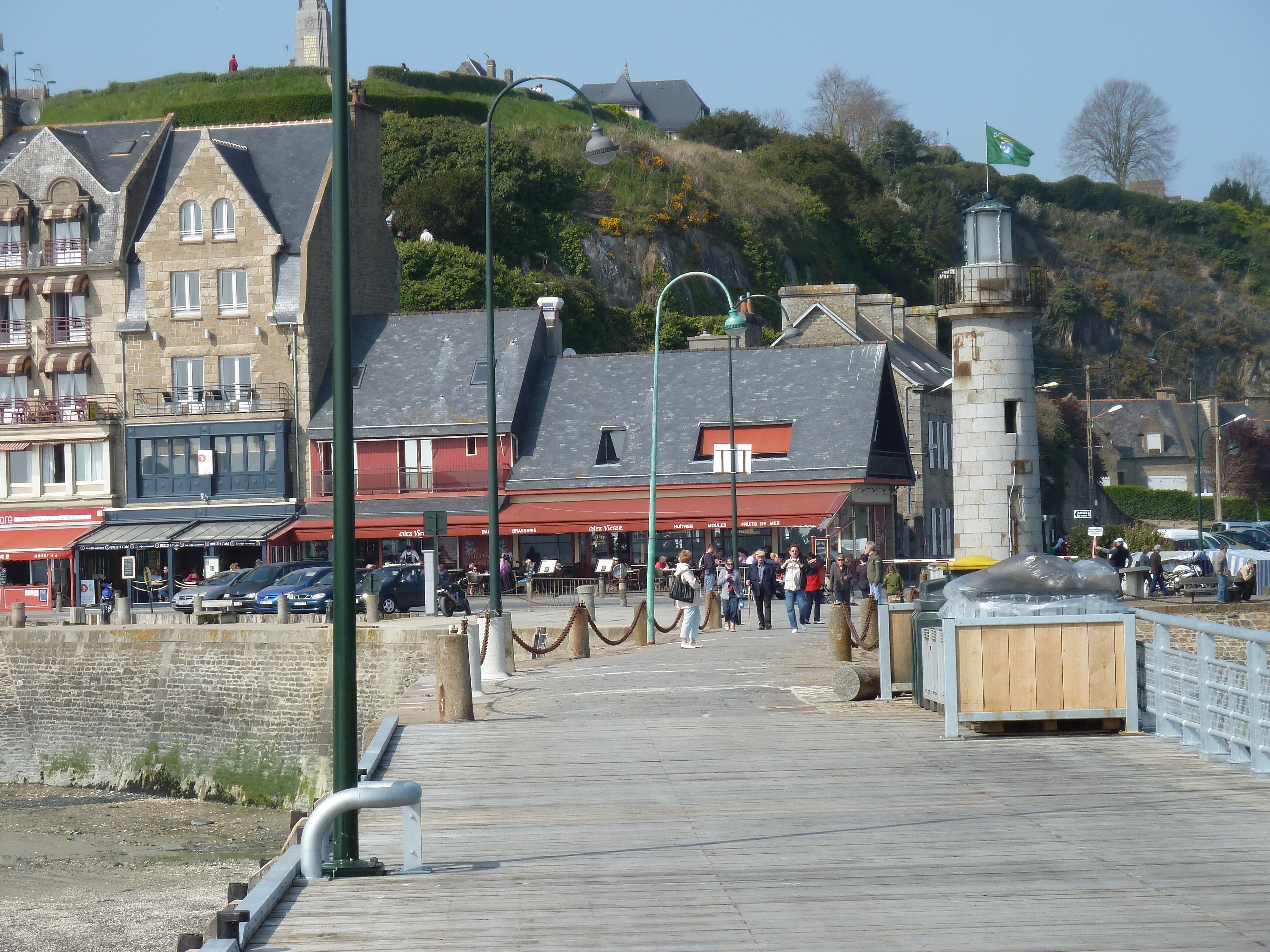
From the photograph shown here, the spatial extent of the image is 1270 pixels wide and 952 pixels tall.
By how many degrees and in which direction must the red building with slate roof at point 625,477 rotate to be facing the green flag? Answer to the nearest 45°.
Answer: approximately 45° to its left

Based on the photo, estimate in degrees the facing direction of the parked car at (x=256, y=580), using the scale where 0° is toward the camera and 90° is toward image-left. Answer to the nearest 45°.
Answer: approximately 45°

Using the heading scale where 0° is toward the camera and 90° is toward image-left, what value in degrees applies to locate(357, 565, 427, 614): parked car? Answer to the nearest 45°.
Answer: approximately 45°

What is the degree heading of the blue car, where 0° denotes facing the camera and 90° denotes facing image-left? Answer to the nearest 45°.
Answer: approximately 45°

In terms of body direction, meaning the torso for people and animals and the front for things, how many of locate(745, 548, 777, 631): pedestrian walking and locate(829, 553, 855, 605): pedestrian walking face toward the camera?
2

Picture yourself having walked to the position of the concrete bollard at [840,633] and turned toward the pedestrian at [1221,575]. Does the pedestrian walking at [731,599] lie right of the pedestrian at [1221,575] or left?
left

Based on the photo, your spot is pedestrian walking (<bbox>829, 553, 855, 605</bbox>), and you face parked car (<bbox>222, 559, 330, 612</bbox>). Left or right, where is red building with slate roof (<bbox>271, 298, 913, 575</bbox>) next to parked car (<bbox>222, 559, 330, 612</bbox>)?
right

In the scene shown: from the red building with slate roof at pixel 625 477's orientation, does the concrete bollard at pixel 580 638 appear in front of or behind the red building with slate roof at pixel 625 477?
in front

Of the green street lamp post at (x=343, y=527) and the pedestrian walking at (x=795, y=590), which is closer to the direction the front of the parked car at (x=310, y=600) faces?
the green street lamp post

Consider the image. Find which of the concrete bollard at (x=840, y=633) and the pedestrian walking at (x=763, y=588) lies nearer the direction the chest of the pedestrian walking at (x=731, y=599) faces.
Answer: the concrete bollard

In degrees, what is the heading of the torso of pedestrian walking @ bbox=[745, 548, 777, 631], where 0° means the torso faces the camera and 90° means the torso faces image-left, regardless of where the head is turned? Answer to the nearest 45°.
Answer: approximately 0°
